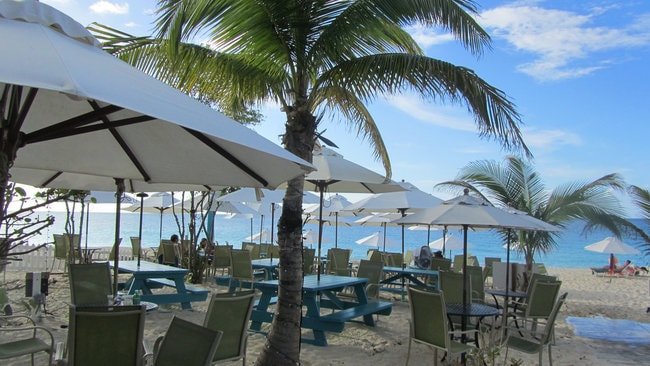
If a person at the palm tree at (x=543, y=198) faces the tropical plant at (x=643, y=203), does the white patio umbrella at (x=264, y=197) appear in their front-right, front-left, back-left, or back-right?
back-right

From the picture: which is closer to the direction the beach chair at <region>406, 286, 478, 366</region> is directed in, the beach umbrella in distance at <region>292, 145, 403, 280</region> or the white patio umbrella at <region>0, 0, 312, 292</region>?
the beach umbrella in distance

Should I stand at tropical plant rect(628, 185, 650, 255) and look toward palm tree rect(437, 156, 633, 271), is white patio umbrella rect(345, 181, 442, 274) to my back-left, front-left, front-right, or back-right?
front-left

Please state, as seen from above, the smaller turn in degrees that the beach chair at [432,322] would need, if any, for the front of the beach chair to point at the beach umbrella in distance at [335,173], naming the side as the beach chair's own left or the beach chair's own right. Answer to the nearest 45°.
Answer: approximately 90° to the beach chair's own left

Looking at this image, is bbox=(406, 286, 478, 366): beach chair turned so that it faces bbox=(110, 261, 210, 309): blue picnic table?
no

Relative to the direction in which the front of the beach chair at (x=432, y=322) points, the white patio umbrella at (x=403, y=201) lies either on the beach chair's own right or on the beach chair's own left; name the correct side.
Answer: on the beach chair's own left

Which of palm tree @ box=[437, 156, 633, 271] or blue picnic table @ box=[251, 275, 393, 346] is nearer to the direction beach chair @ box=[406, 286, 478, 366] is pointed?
the palm tree

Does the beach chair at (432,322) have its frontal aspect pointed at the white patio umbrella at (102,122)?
no

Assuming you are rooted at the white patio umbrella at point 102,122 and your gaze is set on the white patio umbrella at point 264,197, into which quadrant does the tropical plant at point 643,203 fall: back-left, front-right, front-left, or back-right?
front-right

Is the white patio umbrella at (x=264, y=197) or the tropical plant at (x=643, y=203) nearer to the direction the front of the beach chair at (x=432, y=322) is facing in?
the tropical plant

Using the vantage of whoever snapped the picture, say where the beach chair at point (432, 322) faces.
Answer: facing away from the viewer and to the right of the viewer

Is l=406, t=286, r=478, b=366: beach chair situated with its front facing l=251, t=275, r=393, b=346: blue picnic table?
no

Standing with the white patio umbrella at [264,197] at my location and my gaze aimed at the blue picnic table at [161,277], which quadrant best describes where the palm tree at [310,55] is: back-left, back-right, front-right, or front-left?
front-left

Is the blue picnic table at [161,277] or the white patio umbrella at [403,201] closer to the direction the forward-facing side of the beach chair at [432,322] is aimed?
the white patio umbrella
